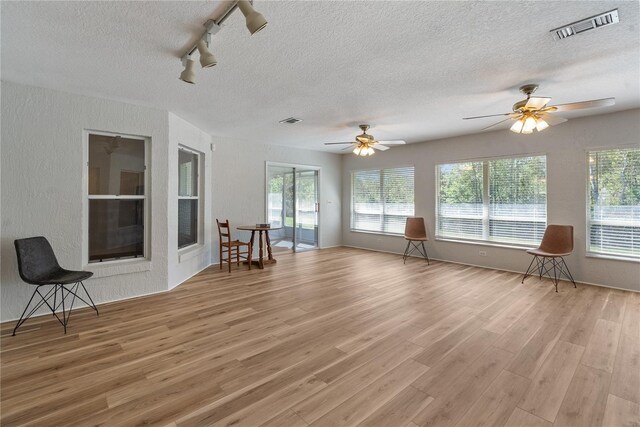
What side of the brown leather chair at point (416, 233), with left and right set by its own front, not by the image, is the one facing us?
front

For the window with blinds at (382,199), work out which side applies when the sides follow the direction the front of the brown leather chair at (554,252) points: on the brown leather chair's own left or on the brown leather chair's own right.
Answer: on the brown leather chair's own right

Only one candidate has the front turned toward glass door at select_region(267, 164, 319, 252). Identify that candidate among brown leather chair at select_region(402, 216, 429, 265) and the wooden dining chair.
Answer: the wooden dining chair

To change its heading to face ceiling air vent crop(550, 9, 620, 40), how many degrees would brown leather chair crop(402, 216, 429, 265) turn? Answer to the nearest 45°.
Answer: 0° — it already faces it

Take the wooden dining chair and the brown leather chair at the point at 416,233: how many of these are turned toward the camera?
1

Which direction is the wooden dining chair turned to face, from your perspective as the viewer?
facing away from the viewer and to the right of the viewer

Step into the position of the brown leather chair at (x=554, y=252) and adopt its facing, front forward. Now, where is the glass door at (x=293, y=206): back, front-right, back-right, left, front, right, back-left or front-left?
front-right

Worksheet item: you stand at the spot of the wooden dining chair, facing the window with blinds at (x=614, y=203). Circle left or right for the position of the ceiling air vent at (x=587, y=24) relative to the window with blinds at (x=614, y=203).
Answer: right

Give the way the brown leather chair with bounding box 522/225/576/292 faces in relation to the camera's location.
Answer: facing the viewer and to the left of the viewer

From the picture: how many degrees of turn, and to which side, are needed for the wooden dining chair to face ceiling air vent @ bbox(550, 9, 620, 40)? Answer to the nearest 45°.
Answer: approximately 90° to its right

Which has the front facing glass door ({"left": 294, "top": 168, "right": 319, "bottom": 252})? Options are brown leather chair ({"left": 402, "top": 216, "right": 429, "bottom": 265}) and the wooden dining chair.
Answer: the wooden dining chair

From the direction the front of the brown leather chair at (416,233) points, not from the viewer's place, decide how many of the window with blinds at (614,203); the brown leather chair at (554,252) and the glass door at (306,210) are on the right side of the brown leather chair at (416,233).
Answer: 1

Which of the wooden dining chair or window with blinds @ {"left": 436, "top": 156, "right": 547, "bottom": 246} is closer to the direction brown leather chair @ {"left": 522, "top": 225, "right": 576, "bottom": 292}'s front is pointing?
the wooden dining chair
